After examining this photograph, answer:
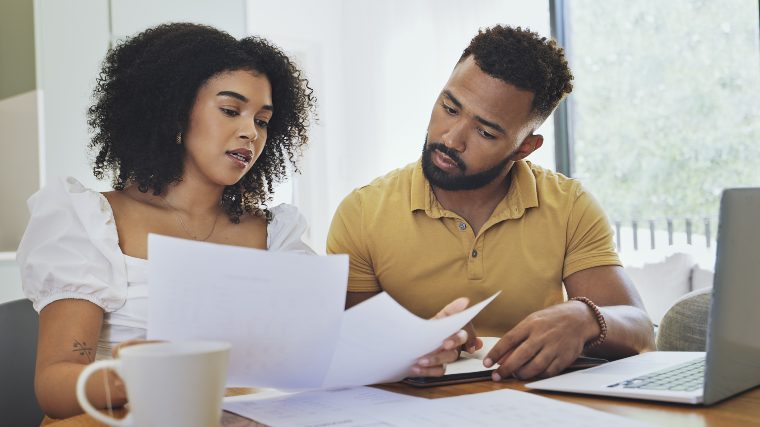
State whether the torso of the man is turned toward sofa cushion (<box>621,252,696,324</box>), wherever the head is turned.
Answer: no

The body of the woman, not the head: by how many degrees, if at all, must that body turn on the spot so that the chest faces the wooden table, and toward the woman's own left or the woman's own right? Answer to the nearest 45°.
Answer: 0° — they already face it

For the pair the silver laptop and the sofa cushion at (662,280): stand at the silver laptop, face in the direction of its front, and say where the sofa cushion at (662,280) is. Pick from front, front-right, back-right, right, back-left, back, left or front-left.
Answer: front-right

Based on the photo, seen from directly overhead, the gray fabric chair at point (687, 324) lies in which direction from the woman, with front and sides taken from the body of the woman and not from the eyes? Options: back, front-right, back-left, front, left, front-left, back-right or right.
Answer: front-left

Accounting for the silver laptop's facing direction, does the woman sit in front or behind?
in front

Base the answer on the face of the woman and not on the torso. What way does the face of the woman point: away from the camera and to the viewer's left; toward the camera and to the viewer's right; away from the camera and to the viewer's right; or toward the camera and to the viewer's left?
toward the camera and to the viewer's right

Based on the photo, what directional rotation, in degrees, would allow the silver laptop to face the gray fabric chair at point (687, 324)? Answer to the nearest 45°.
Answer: approximately 45° to its right

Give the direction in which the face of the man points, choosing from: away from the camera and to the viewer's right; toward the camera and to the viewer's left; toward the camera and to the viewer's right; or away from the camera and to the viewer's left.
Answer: toward the camera and to the viewer's left

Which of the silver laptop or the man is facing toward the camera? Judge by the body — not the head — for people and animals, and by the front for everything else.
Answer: the man

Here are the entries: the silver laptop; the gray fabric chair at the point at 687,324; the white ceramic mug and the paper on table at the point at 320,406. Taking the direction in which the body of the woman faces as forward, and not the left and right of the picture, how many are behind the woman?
0

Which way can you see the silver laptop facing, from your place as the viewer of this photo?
facing away from the viewer and to the left of the viewer

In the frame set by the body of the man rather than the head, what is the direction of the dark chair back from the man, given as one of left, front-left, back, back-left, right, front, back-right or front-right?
front-right

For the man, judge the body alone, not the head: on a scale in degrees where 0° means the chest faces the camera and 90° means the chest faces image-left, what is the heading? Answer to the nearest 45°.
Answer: approximately 0°

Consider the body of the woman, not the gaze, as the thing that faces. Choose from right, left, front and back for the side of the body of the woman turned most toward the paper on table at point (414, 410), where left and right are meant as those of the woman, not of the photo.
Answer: front

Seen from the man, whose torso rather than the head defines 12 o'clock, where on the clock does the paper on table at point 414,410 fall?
The paper on table is roughly at 12 o'clock from the man.

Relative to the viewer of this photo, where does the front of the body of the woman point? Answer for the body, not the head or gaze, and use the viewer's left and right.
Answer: facing the viewer and to the right of the viewer

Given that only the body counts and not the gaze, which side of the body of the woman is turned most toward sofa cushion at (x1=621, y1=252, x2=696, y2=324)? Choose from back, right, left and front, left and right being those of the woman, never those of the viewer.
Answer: left

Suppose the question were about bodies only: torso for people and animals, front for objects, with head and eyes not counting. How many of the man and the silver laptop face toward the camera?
1
